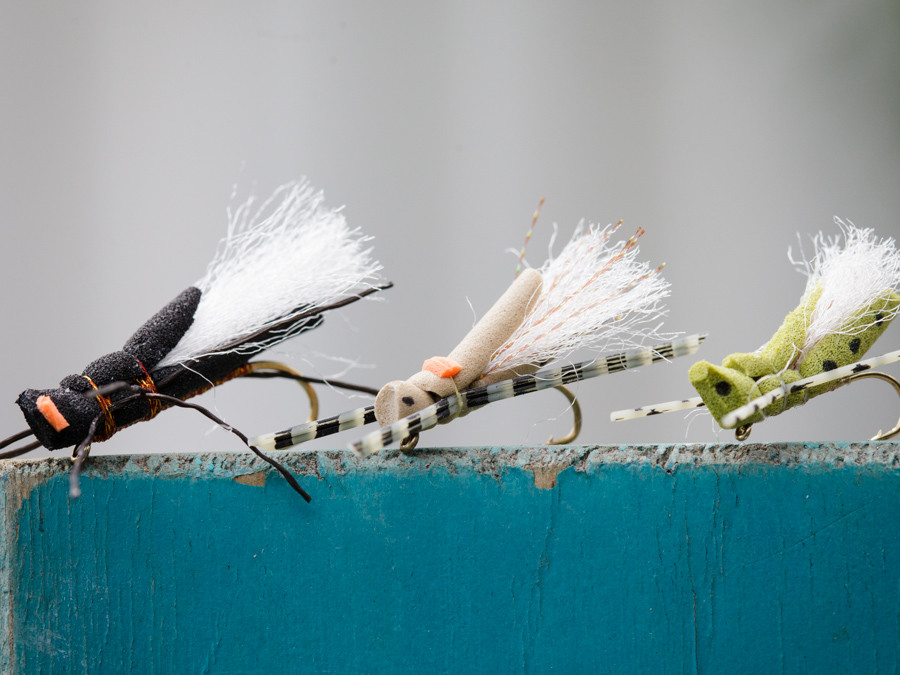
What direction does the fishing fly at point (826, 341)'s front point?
to the viewer's left
